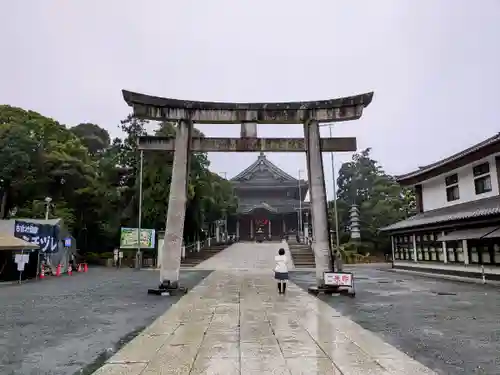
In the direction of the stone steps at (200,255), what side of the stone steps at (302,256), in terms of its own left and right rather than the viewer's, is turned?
right

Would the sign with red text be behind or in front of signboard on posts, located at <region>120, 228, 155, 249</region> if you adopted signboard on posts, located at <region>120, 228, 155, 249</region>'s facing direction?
in front

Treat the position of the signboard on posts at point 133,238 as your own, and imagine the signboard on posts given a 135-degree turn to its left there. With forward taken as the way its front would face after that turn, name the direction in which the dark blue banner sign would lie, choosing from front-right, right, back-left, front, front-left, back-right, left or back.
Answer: back

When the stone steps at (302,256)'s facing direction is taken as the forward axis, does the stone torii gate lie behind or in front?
in front

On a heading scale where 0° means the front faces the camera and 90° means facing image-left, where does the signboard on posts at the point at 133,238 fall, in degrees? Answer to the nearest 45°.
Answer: approximately 0°

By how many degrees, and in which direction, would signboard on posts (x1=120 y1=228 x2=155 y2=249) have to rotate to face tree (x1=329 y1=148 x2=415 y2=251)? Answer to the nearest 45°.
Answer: approximately 90° to its left

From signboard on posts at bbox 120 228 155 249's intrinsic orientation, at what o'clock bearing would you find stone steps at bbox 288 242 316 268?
The stone steps is roughly at 9 o'clock from the signboard on posts.

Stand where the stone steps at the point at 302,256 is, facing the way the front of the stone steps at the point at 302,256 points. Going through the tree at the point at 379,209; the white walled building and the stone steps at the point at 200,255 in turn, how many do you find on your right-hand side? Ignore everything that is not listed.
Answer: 1

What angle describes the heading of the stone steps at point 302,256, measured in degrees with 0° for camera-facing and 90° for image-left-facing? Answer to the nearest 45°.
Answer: approximately 0°

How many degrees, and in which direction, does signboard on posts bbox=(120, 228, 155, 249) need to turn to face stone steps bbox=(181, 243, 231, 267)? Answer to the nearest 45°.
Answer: approximately 135° to its left

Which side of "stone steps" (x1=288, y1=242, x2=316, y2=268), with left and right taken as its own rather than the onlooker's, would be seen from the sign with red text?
front

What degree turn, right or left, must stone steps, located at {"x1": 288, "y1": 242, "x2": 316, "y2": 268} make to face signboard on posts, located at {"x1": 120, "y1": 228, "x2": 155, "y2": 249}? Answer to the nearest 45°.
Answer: approximately 45° to its right

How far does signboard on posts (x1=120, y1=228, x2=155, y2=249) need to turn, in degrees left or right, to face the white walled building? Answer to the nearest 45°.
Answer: approximately 45° to its left

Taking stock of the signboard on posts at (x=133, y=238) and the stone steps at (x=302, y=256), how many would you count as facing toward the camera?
2
